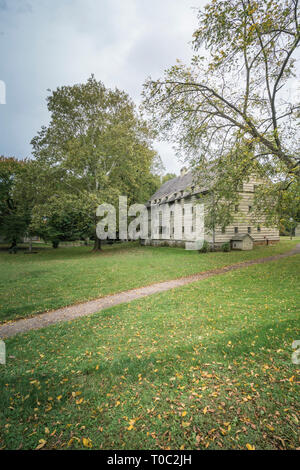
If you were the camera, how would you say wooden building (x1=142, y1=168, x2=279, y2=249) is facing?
facing the viewer and to the left of the viewer

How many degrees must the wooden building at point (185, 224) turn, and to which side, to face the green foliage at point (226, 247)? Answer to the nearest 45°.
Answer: approximately 90° to its left

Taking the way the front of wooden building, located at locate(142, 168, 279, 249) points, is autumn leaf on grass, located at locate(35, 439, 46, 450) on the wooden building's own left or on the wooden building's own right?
on the wooden building's own left

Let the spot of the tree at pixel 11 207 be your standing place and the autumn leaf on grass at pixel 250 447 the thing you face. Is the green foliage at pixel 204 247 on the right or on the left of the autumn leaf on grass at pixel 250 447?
left

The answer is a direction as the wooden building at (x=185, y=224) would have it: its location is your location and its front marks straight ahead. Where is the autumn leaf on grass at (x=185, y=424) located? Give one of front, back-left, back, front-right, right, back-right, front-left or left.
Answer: front-left

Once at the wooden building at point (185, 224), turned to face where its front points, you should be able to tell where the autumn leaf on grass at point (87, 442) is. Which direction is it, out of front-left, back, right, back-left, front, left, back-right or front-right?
front-left

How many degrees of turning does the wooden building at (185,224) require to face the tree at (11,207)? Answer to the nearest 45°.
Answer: approximately 45° to its right
